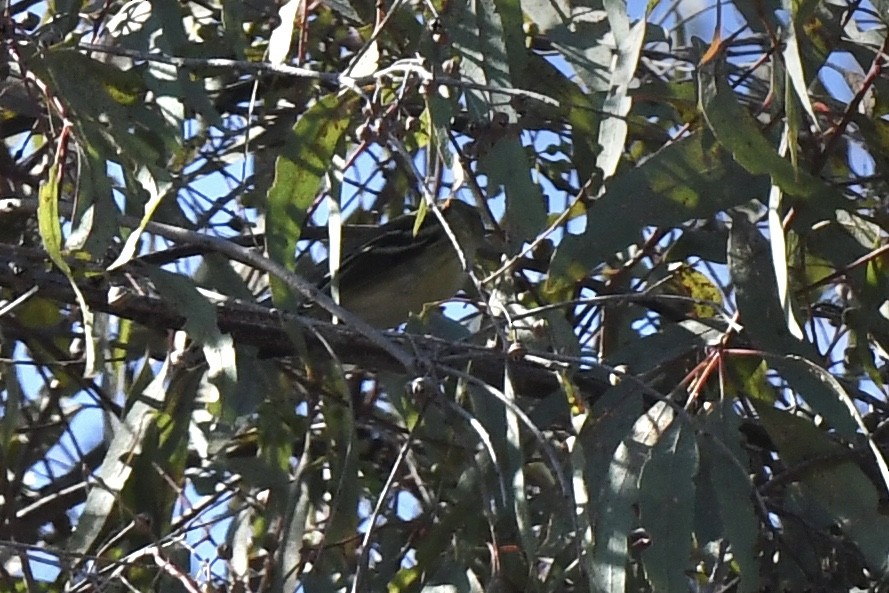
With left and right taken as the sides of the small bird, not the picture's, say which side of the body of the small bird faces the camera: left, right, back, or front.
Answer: right
